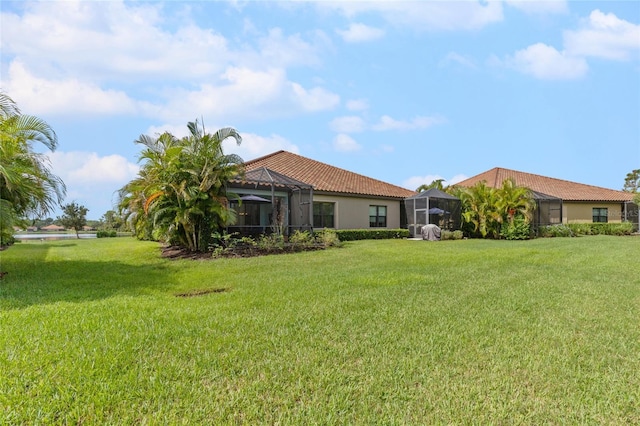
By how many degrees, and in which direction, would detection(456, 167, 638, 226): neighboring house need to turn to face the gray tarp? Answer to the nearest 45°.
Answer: approximately 135° to its left

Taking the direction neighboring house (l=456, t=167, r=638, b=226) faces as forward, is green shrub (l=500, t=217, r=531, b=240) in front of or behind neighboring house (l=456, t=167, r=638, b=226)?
behind

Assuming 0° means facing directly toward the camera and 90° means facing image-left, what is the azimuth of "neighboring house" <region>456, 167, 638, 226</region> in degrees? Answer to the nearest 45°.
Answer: approximately 180°

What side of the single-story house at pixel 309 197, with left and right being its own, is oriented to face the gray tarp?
right

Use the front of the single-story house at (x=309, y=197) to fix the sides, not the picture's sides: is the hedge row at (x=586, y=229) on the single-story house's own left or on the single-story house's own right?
on the single-story house's own right

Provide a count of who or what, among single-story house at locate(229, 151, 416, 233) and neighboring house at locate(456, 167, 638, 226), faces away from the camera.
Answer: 2

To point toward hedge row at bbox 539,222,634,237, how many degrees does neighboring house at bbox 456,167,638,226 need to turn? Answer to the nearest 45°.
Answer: approximately 180°

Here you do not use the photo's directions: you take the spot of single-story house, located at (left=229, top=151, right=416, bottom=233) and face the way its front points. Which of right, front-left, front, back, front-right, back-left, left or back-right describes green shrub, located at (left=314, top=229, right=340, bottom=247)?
back

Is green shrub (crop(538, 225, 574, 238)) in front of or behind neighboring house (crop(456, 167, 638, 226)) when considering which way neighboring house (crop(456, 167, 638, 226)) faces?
behind

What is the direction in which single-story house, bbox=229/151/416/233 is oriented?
away from the camera

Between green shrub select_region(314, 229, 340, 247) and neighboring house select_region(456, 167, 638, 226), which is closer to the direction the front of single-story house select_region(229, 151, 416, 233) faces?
the neighboring house
